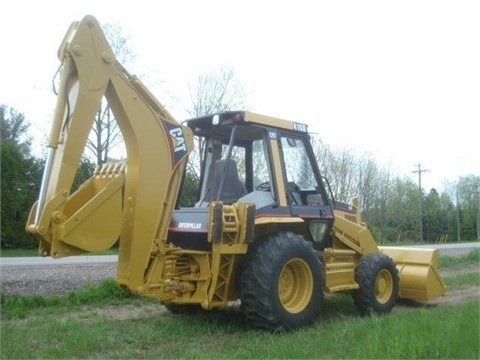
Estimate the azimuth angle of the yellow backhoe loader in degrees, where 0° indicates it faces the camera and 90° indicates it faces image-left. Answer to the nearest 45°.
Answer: approximately 225°

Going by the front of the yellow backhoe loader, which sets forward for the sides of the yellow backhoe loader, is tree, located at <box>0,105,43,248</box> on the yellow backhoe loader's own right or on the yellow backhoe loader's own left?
on the yellow backhoe loader's own left
